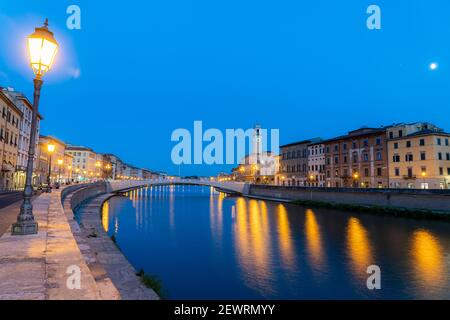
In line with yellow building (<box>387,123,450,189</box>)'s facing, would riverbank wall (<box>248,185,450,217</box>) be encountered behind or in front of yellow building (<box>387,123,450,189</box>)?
in front

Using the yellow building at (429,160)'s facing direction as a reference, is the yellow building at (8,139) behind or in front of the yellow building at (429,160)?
in front

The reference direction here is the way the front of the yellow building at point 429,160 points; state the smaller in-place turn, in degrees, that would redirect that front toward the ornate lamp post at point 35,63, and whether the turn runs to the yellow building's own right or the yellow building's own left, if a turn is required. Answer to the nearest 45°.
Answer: approximately 45° to the yellow building's own left

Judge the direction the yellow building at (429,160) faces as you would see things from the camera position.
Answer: facing the viewer and to the left of the viewer

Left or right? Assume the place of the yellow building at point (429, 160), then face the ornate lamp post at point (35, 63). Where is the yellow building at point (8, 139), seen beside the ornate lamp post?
right
